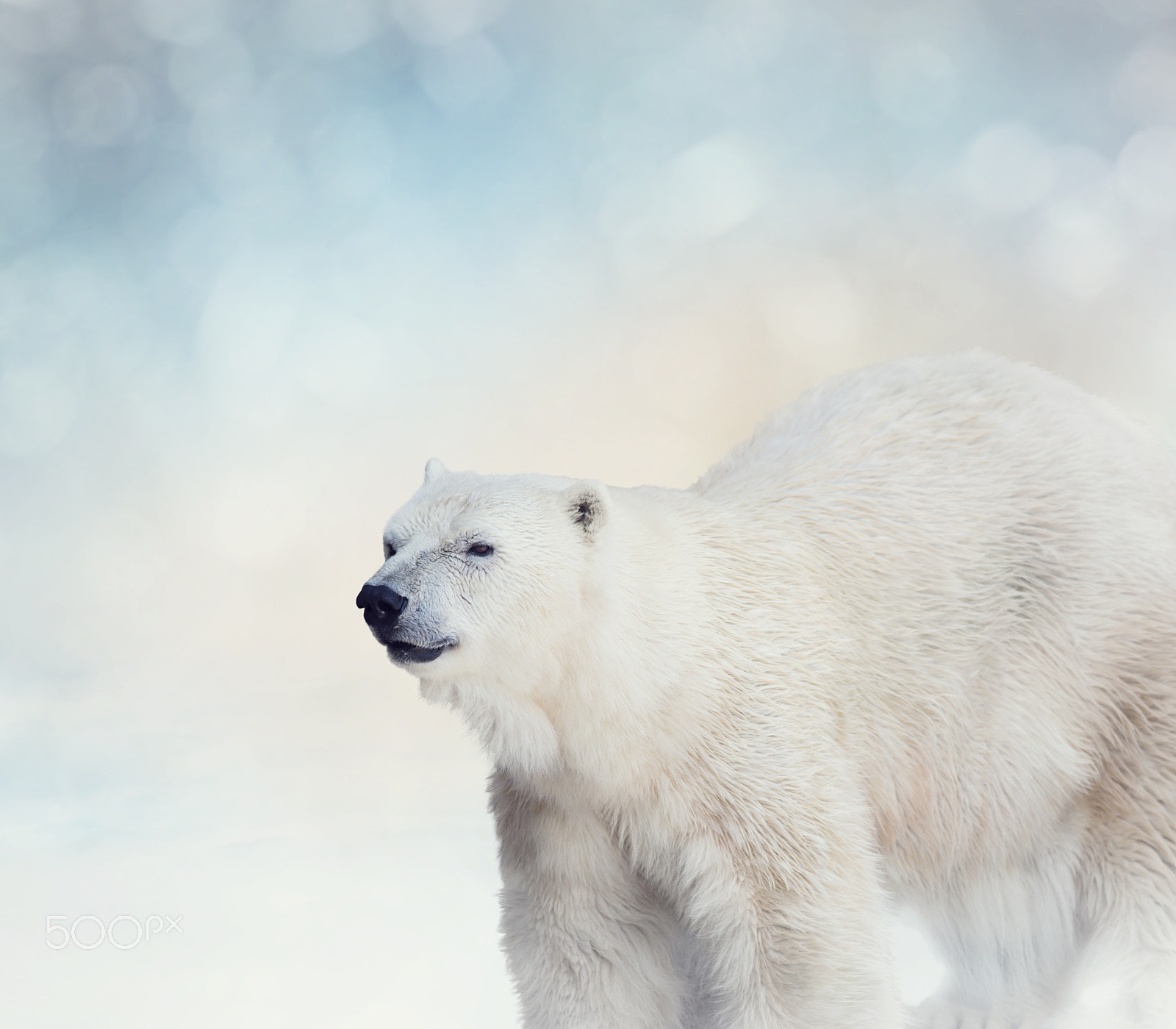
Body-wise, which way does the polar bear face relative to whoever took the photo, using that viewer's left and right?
facing the viewer and to the left of the viewer
